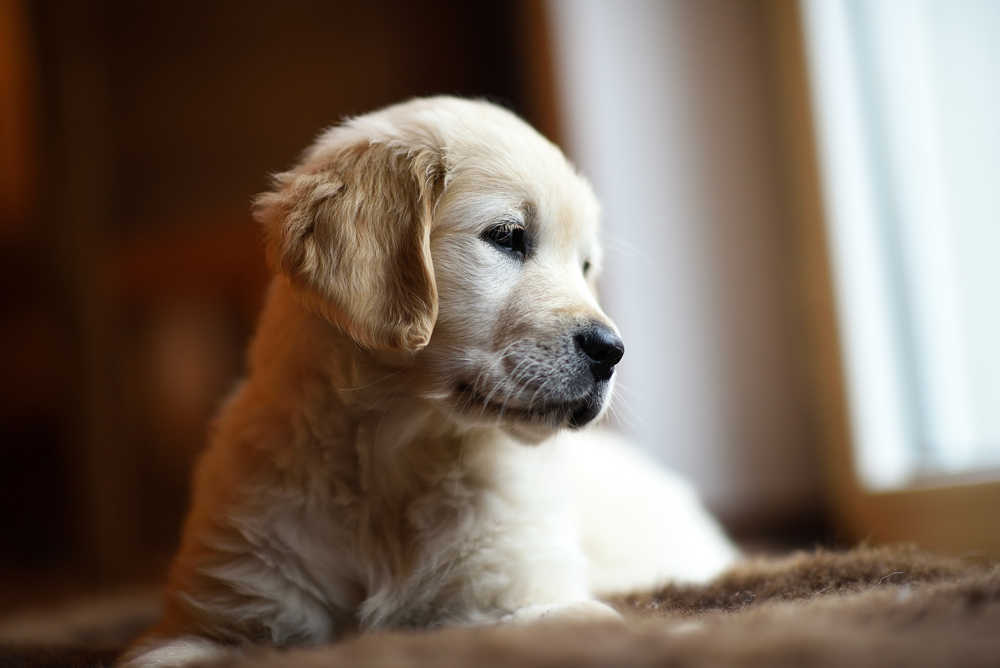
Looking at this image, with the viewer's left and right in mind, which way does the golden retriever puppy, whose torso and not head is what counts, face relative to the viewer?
facing the viewer and to the left of the viewer
